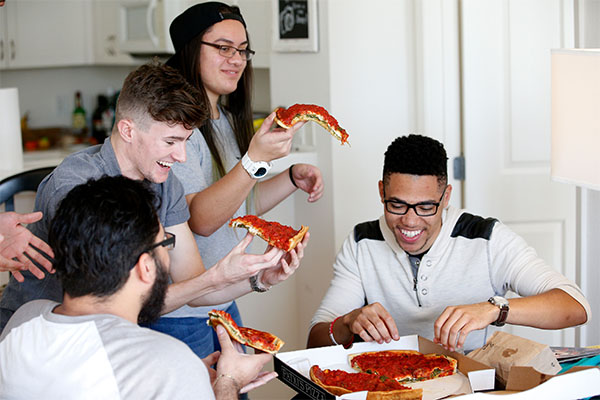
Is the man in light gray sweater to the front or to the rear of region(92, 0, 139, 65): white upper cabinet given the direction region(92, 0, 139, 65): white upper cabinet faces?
to the front

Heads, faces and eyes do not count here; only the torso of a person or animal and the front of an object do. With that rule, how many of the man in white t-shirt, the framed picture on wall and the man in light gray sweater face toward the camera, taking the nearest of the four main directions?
2

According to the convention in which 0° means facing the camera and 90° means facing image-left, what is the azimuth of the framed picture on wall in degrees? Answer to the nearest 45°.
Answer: approximately 0°

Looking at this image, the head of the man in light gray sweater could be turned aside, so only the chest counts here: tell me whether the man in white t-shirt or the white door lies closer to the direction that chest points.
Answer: the man in white t-shirt

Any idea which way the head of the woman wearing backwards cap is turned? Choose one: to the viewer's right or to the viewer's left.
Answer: to the viewer's right

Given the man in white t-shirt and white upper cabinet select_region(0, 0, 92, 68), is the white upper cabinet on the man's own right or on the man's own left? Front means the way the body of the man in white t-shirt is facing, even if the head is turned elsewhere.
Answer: on the man's own left

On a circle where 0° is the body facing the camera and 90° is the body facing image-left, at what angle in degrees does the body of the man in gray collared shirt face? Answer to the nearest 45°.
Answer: approximately 315°
